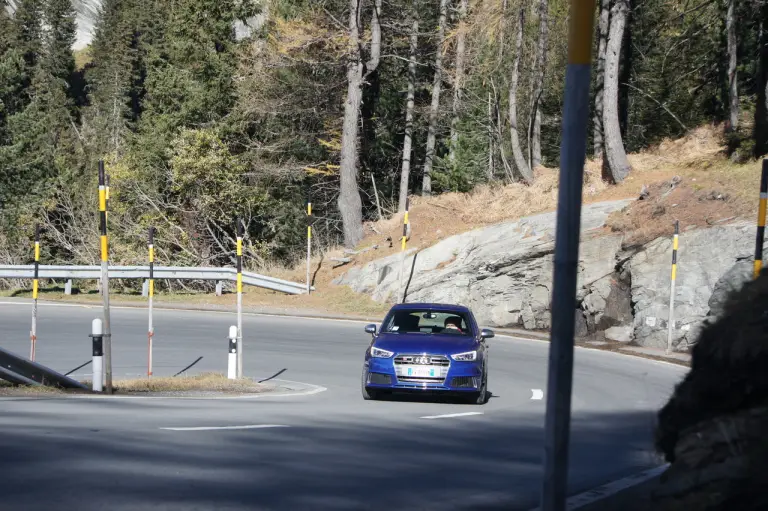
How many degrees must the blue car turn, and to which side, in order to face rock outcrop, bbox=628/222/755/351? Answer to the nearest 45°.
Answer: approximately 135° to its left

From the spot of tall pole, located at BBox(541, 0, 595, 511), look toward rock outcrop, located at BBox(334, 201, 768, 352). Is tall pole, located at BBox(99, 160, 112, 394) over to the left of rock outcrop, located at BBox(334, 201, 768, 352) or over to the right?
left

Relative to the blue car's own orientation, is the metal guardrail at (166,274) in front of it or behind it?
behind

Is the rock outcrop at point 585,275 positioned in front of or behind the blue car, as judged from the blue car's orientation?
behind

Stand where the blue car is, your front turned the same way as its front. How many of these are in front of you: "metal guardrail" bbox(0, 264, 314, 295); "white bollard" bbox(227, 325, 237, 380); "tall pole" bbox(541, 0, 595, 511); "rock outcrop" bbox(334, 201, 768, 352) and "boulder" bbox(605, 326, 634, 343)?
1

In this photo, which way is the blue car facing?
toward the camera

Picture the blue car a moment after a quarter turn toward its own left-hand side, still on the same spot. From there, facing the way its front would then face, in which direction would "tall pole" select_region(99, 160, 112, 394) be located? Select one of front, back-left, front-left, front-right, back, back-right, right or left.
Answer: back

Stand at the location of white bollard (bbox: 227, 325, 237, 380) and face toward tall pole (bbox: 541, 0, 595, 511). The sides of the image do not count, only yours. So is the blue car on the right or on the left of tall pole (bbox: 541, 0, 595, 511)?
left

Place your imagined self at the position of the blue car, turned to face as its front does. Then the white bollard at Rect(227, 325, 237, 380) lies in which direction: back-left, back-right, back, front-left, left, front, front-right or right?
back-right

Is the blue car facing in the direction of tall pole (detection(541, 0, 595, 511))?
yes

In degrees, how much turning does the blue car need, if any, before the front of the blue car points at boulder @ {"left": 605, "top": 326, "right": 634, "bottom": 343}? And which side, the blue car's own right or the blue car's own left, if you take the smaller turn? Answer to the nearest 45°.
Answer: approximately 135° to the blue car's own left

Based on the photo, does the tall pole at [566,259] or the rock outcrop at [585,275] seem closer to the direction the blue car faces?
the tall pole

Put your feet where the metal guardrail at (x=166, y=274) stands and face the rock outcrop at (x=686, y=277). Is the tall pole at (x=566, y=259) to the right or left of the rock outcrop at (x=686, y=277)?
right

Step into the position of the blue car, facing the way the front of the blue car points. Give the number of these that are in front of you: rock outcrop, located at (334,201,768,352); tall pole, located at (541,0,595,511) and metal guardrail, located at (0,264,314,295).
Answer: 1
